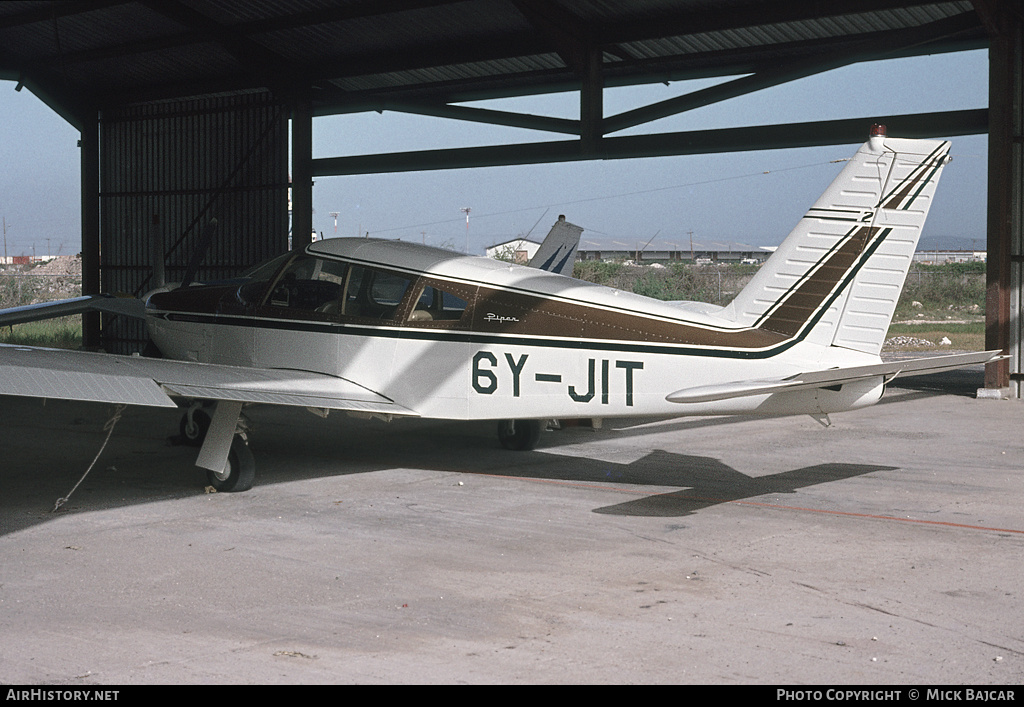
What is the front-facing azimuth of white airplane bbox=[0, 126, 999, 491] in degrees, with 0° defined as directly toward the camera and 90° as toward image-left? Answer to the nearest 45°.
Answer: approximately 135°

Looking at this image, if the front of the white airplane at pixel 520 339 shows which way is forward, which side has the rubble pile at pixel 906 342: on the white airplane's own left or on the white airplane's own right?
on the white airplane's own right
